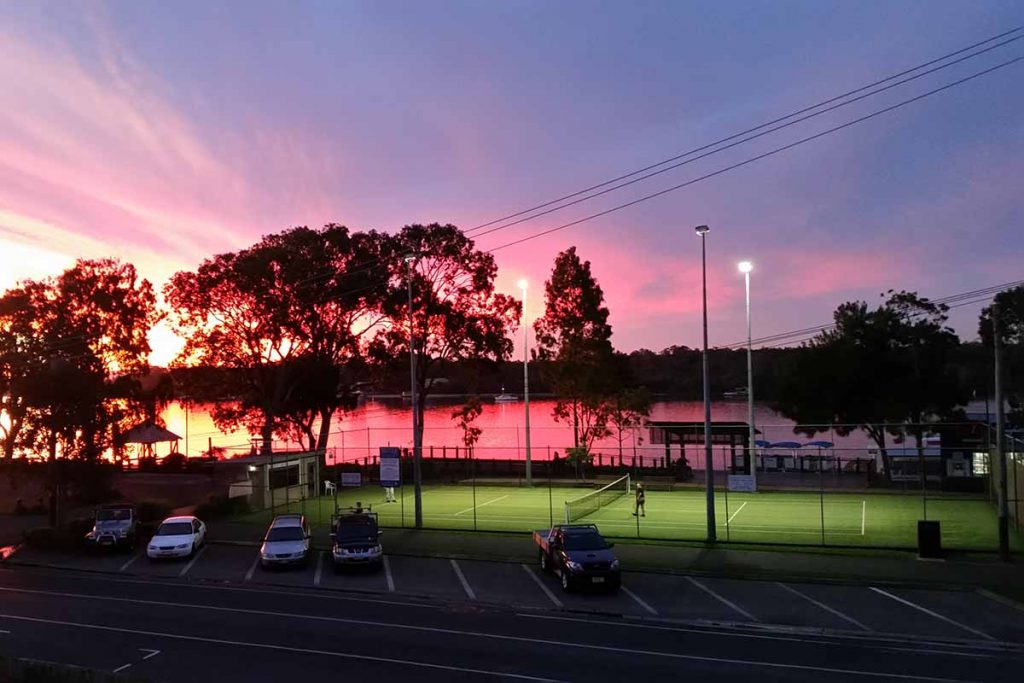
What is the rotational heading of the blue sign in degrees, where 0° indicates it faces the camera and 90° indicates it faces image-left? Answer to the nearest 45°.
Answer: approximately 0°

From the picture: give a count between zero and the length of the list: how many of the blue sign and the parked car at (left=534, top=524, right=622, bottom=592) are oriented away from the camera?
0

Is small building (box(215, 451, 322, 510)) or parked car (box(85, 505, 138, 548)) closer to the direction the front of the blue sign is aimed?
the parked car

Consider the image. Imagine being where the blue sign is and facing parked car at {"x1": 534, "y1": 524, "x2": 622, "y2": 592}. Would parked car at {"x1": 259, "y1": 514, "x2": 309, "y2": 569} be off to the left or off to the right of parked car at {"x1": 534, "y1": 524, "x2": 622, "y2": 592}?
right

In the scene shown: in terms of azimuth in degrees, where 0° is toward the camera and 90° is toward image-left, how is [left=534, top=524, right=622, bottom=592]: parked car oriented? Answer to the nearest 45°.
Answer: approximately 315°

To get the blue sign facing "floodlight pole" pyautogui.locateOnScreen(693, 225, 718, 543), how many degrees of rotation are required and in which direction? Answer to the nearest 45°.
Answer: approximately 45° to its left

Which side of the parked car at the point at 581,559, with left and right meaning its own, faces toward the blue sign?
back

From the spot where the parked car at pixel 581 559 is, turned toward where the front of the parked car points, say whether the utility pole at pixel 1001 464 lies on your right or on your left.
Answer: on your left

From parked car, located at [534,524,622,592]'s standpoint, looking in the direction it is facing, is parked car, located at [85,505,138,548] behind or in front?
behind

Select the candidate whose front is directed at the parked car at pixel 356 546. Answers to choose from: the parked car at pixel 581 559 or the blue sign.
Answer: the blue sign

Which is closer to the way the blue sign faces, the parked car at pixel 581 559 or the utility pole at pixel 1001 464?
the parked car

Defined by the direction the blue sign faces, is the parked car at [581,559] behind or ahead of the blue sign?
ahead

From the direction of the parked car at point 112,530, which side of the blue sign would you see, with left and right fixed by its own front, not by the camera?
right
